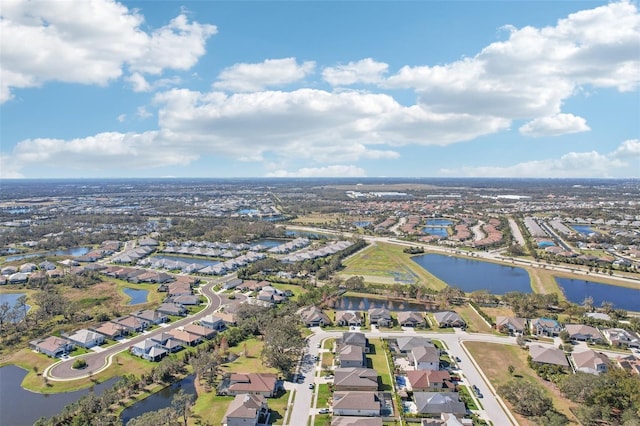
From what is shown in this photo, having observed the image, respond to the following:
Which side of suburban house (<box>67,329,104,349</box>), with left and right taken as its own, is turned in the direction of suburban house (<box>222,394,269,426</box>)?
front

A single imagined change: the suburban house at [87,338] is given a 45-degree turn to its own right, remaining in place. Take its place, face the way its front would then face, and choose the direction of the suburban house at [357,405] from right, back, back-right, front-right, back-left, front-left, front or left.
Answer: front-left

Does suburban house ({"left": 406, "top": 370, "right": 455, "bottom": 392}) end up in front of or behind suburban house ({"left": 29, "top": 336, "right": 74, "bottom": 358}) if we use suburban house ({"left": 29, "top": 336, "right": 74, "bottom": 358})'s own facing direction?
in front

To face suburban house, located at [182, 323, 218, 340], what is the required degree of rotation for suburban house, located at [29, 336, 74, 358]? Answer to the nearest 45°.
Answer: approximately 45° to its left

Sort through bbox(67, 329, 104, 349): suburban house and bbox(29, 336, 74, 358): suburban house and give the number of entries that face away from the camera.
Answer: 0

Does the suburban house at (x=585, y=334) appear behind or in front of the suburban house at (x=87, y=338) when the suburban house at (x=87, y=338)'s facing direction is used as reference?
in front

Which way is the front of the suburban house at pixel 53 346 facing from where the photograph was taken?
facing the viewer and to the right of the viewer

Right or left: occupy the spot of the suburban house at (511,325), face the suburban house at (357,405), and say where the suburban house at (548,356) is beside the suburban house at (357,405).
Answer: left

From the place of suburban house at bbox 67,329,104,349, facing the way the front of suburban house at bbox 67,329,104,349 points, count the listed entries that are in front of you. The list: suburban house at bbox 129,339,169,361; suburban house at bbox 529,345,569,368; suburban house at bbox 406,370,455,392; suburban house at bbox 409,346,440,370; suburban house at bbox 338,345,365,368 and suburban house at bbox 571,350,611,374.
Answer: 6

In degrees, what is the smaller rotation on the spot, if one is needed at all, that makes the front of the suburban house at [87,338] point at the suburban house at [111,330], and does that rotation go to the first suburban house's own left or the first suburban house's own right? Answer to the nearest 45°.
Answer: approximately 90° to the first suburban house's own left
